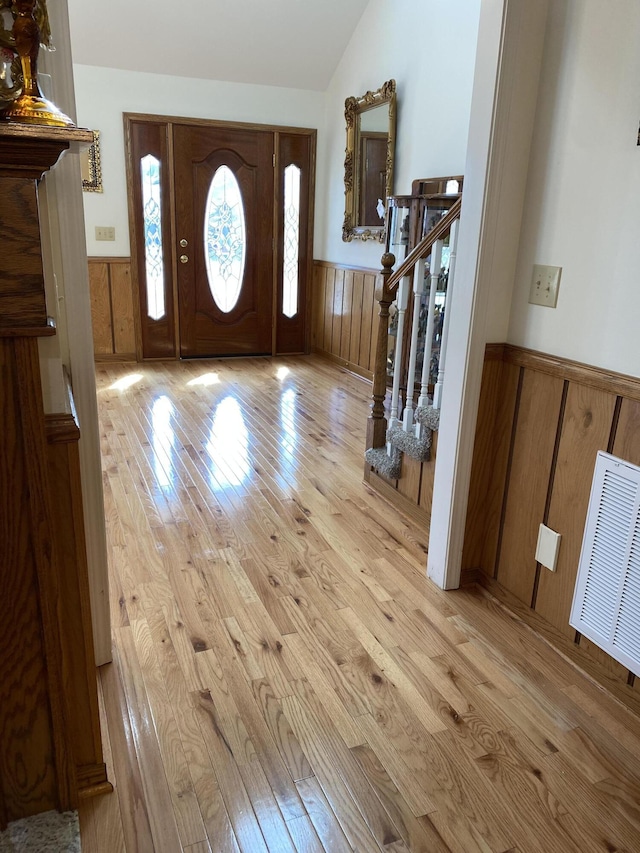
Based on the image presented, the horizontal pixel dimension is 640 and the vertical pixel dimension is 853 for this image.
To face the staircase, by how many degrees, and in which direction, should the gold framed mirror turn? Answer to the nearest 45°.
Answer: approximately 45° to its left

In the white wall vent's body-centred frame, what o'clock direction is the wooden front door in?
The wooden front door is roughly at 3 o'clock from the white wall vent.

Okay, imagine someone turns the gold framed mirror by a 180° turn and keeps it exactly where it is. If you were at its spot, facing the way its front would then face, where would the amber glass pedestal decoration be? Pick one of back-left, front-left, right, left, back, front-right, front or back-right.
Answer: back-right

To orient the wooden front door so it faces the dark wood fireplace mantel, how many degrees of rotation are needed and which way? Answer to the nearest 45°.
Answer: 0° — it already faces it

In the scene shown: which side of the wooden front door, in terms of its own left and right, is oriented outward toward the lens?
front

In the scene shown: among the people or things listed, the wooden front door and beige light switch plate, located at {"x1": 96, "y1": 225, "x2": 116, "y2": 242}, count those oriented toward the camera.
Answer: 2

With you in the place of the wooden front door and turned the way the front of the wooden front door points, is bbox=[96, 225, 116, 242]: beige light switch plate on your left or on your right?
on your right

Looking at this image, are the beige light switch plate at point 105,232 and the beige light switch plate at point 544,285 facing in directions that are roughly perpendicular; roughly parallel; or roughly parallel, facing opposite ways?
roughly perpendicular

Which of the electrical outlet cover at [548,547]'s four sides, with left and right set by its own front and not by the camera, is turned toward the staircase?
right

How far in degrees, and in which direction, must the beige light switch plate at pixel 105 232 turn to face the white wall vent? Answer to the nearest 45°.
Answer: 0° — it already faces it

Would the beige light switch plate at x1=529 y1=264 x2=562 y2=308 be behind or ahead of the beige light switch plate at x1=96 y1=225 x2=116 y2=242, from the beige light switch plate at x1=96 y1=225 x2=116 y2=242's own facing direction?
ahead

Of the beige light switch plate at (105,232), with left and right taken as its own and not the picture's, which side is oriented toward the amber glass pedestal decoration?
front

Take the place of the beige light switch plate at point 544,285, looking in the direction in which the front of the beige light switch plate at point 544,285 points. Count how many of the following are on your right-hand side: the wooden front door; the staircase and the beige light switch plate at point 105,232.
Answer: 3

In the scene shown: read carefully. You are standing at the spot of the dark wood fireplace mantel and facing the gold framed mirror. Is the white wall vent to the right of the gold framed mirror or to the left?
right

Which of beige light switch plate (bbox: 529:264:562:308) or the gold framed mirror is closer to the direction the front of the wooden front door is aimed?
the beige light switch plate

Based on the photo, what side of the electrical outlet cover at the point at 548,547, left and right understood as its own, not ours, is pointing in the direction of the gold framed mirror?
right

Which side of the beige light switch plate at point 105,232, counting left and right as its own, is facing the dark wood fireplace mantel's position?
front

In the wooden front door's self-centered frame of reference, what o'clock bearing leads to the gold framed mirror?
The gold framed mirror is roughly at 10 o'clock from the wooden front door.

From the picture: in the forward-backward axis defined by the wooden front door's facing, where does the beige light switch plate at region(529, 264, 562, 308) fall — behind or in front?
in front
